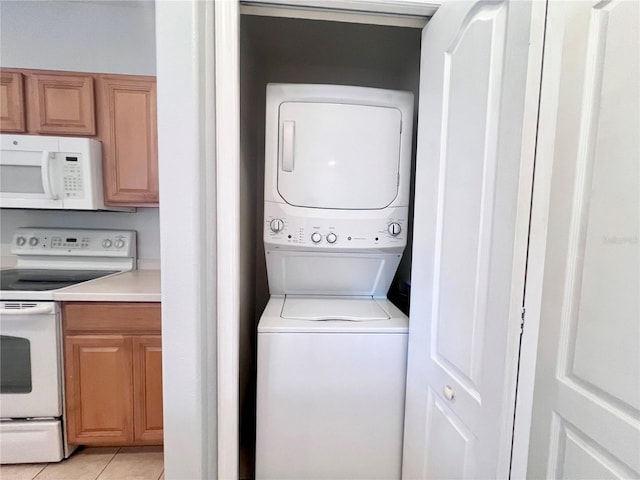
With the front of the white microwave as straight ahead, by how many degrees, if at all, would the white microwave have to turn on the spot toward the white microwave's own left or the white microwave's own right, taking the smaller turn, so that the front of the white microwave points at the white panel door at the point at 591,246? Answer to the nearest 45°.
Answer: approximately 45° to the white microwave's own left

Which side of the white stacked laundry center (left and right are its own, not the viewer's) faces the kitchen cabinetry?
right

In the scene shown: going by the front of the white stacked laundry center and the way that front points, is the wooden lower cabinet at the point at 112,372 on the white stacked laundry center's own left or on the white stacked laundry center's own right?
on the white stacked laundry center's own right

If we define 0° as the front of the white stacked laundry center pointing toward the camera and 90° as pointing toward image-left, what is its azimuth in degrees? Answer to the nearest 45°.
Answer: approximately 0°

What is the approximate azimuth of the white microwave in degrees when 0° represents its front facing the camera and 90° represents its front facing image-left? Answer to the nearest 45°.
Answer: approximately 0°
